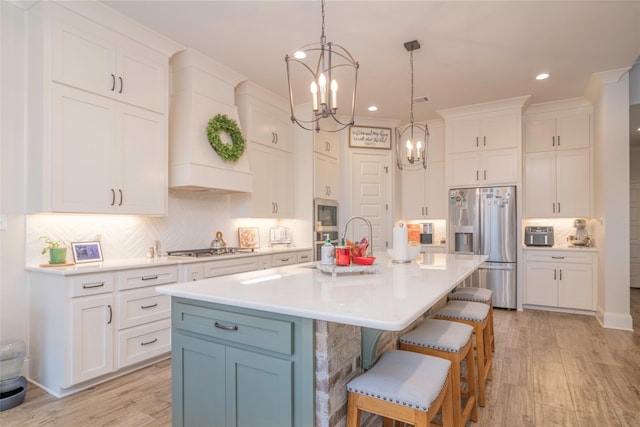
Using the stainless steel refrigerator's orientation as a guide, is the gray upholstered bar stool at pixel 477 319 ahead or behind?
ahead

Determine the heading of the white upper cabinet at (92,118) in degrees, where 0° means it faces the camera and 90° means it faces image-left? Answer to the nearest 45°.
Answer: approximately 315°

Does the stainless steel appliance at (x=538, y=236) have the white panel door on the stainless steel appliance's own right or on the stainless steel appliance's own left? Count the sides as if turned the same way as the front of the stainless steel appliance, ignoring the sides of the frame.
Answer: on the stainless steel appliance's own right

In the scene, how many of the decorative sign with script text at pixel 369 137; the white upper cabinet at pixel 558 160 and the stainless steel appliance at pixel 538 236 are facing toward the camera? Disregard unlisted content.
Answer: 3

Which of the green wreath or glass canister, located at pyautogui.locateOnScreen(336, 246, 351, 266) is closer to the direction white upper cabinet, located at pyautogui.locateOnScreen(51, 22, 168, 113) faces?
the glass canister

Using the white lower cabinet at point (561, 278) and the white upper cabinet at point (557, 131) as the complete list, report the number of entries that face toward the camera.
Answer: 2

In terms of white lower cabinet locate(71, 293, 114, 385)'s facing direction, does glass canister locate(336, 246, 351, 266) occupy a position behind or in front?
in front

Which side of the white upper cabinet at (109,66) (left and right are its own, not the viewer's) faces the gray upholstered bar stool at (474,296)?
front

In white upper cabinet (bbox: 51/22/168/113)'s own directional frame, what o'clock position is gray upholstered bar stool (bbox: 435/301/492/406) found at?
The gray upholstered bar stool is roughly at 12 o'clock from the white upper cabinet.

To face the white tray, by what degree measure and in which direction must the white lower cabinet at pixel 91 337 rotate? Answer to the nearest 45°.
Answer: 0° — it already faces it

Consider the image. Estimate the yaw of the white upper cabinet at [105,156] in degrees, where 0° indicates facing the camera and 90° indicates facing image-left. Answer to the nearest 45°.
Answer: approximately 315°

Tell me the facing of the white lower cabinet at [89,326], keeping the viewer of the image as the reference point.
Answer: facing the viewer and to the right of the viewer
